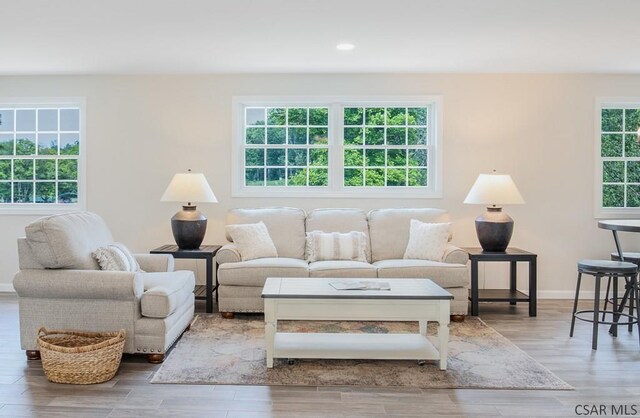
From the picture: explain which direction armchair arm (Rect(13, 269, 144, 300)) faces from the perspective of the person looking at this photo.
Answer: facing to the right of the viewer

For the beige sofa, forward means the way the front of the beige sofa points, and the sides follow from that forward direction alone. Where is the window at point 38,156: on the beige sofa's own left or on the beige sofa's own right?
on the beige sofa's own right

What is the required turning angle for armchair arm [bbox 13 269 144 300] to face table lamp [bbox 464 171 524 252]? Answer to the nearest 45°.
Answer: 0° — it already faces it

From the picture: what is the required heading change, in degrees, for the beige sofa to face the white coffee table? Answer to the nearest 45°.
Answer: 0° — it already faces it

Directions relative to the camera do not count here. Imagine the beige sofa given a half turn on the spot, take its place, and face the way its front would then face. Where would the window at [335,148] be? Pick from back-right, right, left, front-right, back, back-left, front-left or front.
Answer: front

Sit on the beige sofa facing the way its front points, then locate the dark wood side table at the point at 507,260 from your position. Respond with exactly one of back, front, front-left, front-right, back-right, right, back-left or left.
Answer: left

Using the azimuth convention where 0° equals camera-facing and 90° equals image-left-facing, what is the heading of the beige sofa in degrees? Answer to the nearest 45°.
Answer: approximately 0°
